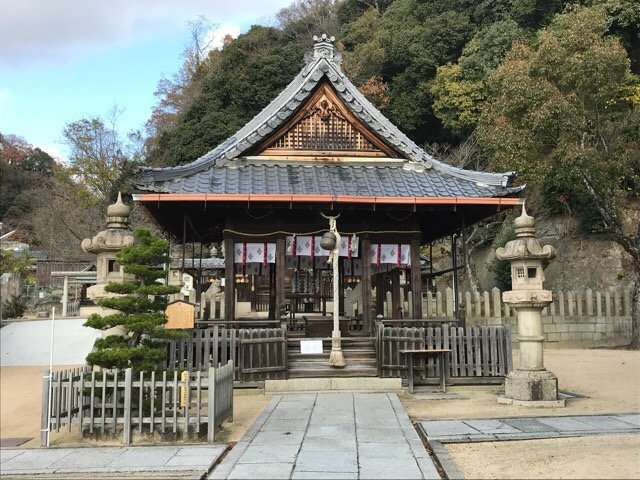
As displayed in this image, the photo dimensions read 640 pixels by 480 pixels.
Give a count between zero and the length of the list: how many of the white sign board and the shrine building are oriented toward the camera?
2

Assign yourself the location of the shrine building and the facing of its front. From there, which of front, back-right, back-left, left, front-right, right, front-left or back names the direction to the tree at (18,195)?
back-right

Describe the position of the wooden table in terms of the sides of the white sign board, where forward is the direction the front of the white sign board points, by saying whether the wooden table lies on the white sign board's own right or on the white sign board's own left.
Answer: on the white sign board's own left

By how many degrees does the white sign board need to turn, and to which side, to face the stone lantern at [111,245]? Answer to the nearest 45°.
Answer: approximately 45° to its right

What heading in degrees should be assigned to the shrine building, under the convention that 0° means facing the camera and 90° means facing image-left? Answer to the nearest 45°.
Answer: approximately 0°

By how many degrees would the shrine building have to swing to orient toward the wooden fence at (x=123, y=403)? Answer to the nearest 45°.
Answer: approximately 45° to its right

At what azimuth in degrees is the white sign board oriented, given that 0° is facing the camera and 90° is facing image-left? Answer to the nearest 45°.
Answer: approximately 0°

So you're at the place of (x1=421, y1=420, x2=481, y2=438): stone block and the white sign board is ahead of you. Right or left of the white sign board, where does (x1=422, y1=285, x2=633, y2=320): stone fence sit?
right
